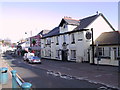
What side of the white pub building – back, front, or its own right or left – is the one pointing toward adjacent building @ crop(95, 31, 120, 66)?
left

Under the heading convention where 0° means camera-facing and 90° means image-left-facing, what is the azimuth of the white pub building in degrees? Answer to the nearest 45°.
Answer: approximately 45°
